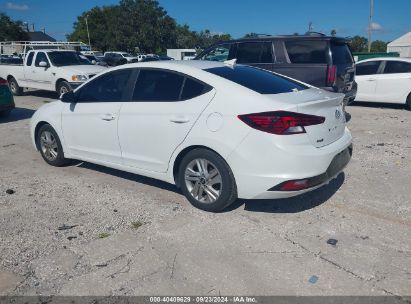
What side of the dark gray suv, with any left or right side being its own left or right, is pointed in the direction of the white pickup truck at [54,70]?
front

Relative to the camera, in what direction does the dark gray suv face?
facing away from the viewer and to the left of the viewer

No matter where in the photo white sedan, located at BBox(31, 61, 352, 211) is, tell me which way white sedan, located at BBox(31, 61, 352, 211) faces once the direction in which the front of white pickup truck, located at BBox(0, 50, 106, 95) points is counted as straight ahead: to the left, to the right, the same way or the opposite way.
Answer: the opposite way

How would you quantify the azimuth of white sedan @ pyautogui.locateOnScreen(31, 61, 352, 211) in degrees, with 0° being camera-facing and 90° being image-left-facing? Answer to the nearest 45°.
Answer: approximately 135°

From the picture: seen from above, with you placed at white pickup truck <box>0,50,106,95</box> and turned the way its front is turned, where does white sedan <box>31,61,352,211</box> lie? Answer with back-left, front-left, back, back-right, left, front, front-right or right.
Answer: front-right

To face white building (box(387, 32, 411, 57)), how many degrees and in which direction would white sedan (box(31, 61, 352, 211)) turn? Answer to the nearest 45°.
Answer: approximately 90° to its right

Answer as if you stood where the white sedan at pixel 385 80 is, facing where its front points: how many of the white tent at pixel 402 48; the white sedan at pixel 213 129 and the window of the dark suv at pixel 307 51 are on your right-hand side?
1

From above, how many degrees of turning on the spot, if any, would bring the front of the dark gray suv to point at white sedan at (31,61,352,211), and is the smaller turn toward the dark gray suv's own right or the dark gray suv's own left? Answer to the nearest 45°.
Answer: approximately 135° to the dark gray suv's own left

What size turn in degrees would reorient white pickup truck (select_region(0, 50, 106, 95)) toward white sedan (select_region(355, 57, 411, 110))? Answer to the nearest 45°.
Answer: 0° — it already faces it

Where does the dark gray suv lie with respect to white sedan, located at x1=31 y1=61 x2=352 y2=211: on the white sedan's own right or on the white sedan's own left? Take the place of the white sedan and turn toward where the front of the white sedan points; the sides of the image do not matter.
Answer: on the white sedan's own right

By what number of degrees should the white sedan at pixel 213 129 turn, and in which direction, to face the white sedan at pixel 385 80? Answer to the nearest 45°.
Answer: approximately 90° to its right
